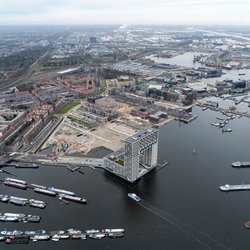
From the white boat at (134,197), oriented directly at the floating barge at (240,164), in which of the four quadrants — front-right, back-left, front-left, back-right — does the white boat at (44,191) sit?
back-left

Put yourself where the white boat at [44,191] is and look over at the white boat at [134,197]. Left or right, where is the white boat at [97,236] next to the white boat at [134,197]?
right

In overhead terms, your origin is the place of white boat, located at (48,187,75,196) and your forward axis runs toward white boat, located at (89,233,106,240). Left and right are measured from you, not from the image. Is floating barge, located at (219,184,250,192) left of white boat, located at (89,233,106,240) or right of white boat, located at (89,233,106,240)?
left
